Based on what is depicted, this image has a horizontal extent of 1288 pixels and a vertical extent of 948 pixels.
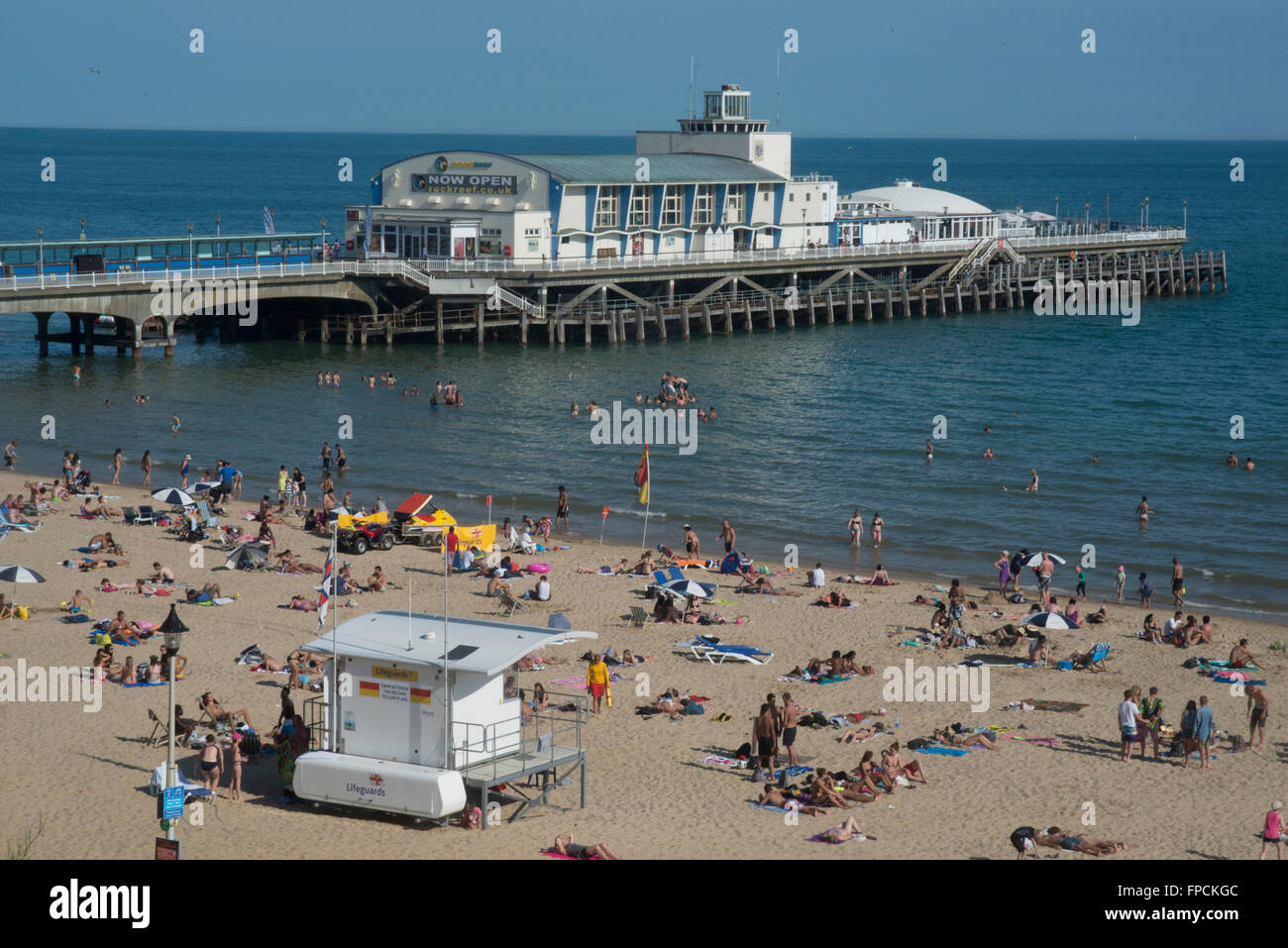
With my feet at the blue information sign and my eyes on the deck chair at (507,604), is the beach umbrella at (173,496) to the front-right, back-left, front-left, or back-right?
front-left

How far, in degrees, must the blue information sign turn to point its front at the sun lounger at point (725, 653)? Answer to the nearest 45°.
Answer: approximately 135° to its left

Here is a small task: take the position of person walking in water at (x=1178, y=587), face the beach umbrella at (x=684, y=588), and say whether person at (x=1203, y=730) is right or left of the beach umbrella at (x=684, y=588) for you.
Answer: left

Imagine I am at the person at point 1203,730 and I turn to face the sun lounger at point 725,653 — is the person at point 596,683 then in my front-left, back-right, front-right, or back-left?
front-left

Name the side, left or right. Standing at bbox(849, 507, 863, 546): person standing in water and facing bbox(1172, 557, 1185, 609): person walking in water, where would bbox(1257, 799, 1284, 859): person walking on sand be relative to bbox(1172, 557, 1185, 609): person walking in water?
right

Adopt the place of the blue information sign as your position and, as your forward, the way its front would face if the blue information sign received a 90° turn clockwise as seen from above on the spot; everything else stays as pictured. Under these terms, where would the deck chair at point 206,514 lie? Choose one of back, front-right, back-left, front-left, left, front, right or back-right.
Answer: right

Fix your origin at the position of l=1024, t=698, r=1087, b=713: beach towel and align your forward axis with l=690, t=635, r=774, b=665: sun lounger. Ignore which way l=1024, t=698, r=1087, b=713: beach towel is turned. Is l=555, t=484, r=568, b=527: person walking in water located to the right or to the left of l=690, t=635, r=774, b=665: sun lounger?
right

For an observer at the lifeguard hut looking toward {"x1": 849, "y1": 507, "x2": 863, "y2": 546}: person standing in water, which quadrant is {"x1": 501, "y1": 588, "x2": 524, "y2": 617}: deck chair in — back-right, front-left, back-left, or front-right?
front-left

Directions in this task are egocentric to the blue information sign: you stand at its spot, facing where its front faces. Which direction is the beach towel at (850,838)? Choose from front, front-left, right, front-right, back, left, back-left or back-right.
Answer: left

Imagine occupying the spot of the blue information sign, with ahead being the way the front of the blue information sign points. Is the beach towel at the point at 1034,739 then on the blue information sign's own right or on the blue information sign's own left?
on the blue information sign's own left

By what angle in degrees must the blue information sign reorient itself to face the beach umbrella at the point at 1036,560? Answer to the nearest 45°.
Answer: approximately 135° to its left

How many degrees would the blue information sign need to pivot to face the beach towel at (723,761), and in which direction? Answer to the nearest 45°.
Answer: approximately 135° to its left

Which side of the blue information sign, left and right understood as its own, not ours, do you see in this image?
front

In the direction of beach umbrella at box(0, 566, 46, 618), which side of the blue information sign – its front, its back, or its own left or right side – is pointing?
back

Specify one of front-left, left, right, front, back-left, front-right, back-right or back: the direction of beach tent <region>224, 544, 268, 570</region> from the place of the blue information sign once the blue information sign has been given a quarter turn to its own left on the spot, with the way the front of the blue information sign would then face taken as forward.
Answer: left

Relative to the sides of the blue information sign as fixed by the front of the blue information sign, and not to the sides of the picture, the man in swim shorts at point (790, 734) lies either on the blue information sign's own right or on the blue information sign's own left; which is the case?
on the blue information sign's own left

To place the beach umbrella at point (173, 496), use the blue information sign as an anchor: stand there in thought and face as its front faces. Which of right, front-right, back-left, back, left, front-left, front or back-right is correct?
back

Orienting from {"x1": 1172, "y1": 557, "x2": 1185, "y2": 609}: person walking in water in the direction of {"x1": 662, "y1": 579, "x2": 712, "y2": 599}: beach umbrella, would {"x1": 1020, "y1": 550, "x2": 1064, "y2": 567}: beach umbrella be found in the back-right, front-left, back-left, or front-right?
front-right
